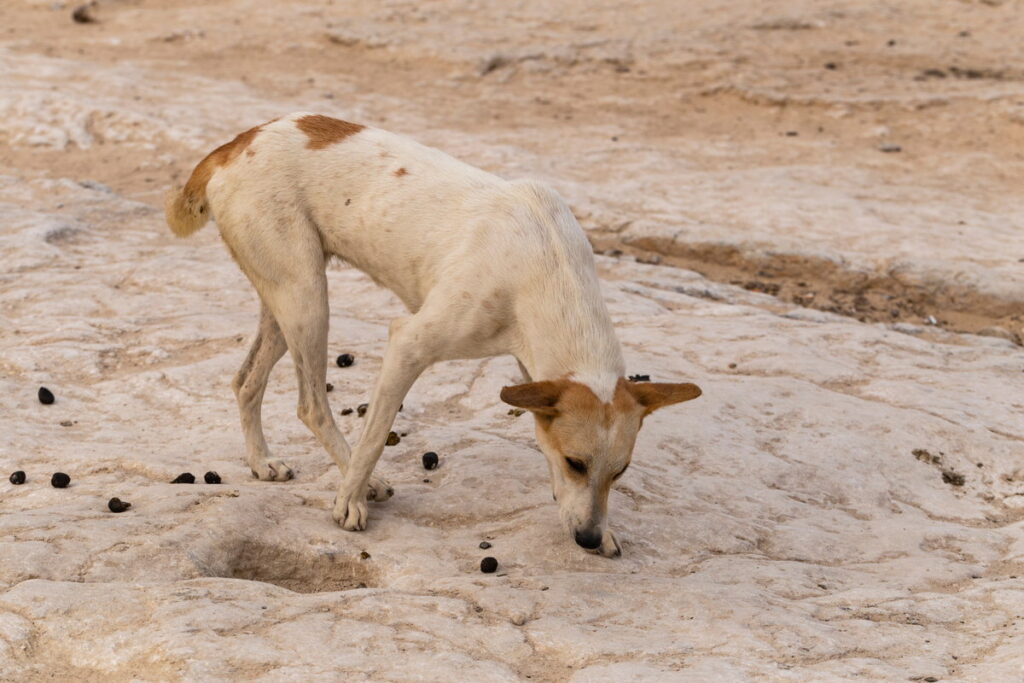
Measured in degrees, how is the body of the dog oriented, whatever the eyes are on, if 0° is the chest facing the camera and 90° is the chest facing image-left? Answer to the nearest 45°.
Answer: approximately 315°

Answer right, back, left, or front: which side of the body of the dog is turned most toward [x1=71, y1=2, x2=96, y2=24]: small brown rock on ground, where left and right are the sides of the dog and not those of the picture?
back
